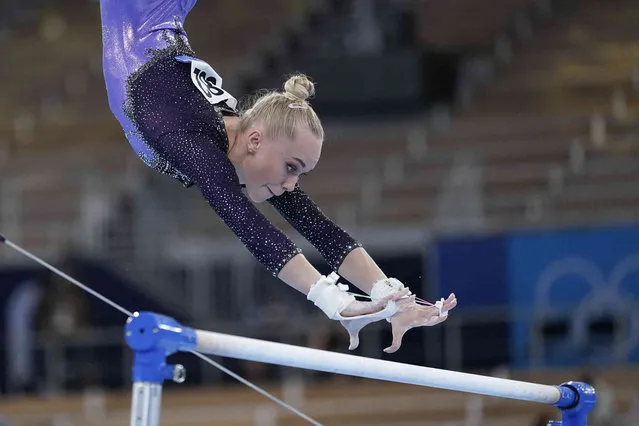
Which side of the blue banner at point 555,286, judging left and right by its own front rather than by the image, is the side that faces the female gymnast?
front

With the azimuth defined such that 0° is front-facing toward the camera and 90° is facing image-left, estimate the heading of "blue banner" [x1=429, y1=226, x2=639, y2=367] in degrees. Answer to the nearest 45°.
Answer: approximately 0°
